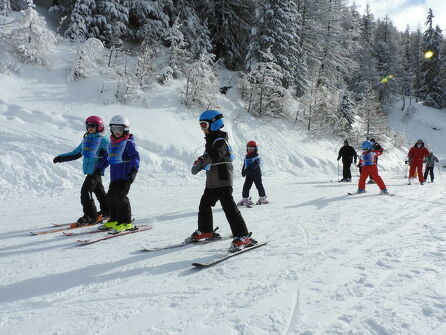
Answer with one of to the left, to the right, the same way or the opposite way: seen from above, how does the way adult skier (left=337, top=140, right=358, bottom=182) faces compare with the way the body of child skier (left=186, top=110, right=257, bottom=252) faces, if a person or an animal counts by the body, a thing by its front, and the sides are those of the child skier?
to the left

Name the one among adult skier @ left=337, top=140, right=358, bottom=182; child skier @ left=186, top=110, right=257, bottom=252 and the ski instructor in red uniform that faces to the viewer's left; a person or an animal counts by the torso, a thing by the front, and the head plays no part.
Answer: the child skier

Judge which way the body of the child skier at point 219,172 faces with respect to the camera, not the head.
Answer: to the viewer's left

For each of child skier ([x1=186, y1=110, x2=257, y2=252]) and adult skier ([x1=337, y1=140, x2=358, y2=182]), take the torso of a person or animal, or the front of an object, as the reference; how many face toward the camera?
1

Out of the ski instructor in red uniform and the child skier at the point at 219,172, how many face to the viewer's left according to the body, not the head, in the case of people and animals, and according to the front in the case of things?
1

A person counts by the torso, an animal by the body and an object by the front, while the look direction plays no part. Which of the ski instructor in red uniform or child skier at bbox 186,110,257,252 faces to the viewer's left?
the child skier
